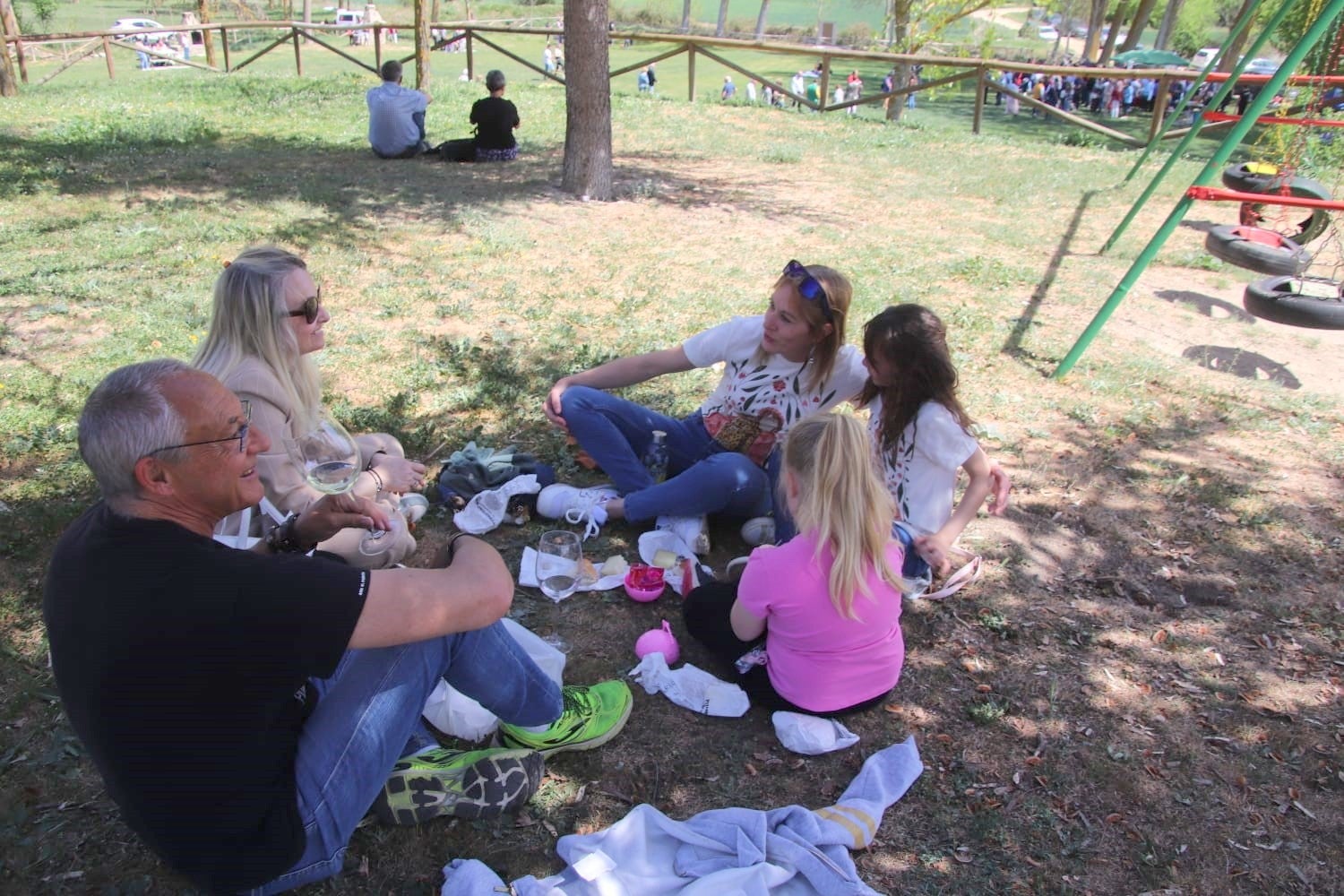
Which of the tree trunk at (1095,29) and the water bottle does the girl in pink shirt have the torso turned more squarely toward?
the water bottle

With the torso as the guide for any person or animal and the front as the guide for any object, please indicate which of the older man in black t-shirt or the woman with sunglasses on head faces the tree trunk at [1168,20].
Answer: the older man in black t-shirt

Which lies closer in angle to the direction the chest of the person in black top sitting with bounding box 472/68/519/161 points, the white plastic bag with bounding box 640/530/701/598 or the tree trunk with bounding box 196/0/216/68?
the tree trunk

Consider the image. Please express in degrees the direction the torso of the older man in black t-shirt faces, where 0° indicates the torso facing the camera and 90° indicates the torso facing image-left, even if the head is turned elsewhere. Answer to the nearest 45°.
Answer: approximately 225°

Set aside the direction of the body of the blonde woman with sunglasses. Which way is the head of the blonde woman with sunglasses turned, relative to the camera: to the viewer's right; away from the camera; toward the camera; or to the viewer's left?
to the viewer's right

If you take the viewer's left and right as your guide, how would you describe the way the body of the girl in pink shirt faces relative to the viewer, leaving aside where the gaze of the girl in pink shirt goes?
facing away from the viewer and to the left of the viewer

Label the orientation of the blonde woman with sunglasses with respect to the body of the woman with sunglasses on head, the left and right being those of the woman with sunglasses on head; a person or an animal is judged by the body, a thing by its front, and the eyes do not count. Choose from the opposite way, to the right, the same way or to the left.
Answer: the opposite way

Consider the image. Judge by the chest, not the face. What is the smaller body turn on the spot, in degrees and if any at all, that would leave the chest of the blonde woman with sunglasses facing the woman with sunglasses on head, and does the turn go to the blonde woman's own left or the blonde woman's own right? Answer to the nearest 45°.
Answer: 0° — they already face them

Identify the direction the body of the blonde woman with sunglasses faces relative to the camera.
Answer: to the viewer's right

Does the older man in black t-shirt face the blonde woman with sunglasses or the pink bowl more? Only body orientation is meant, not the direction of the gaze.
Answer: the pink bowl

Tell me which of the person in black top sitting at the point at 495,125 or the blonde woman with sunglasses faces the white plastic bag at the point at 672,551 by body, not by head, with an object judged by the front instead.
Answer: the blonde woman with sunglasses

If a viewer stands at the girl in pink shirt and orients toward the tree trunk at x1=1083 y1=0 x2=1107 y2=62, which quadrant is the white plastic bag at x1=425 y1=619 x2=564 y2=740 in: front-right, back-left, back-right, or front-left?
back-left

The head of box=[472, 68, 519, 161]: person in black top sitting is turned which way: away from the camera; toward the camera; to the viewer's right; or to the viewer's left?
away from the camera

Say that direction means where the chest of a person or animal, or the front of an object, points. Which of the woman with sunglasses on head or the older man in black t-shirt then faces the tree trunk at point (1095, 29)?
the older man in black t-shirt

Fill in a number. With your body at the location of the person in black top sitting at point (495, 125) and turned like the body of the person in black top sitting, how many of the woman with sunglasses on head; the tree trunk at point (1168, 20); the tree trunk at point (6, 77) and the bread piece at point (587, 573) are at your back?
2

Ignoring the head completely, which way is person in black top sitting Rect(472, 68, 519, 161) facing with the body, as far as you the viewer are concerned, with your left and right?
facing away from the viewer

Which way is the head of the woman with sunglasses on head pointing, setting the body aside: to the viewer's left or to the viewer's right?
to the viewer's left

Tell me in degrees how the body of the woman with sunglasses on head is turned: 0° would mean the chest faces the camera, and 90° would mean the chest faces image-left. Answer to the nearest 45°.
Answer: approximately 45°
